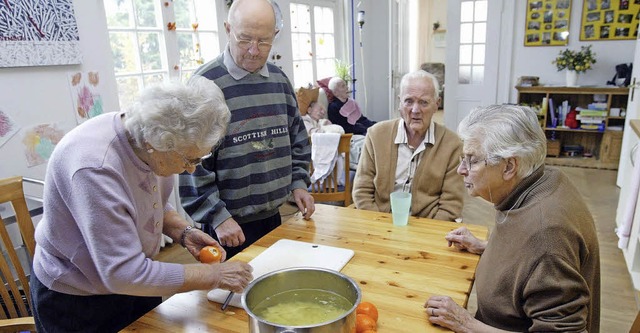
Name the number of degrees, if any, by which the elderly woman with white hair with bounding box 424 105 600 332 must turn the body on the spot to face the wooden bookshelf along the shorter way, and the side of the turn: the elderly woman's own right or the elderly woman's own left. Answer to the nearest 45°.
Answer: approximately 90° to the elderly woman's own right

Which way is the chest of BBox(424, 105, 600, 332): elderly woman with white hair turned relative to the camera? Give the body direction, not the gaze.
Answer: to the viewer's left

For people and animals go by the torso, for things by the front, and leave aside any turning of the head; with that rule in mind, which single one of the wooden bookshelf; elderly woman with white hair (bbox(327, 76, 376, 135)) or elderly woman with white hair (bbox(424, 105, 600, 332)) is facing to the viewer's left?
elderly woman with white hair (bbox(424, 105, 600, 332))

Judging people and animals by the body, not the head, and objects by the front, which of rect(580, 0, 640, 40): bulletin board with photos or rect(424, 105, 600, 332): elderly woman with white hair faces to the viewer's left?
the elderly woman with white hair

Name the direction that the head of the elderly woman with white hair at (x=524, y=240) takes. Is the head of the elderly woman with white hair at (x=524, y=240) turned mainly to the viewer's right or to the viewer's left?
to the viewer's left

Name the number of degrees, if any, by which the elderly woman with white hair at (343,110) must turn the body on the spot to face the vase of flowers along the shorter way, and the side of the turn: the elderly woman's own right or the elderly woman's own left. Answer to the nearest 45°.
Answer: approximately 45° to the elderly woman's own left

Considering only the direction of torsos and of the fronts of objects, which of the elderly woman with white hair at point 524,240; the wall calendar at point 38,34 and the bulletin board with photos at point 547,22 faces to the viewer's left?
the elderly woman with white hair

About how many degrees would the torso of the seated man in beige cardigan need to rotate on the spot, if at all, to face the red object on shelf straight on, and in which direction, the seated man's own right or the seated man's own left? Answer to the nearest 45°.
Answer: approximately 135° to the seated man's own left

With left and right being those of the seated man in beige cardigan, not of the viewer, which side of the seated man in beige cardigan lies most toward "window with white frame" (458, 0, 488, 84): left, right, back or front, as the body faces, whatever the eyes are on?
back
